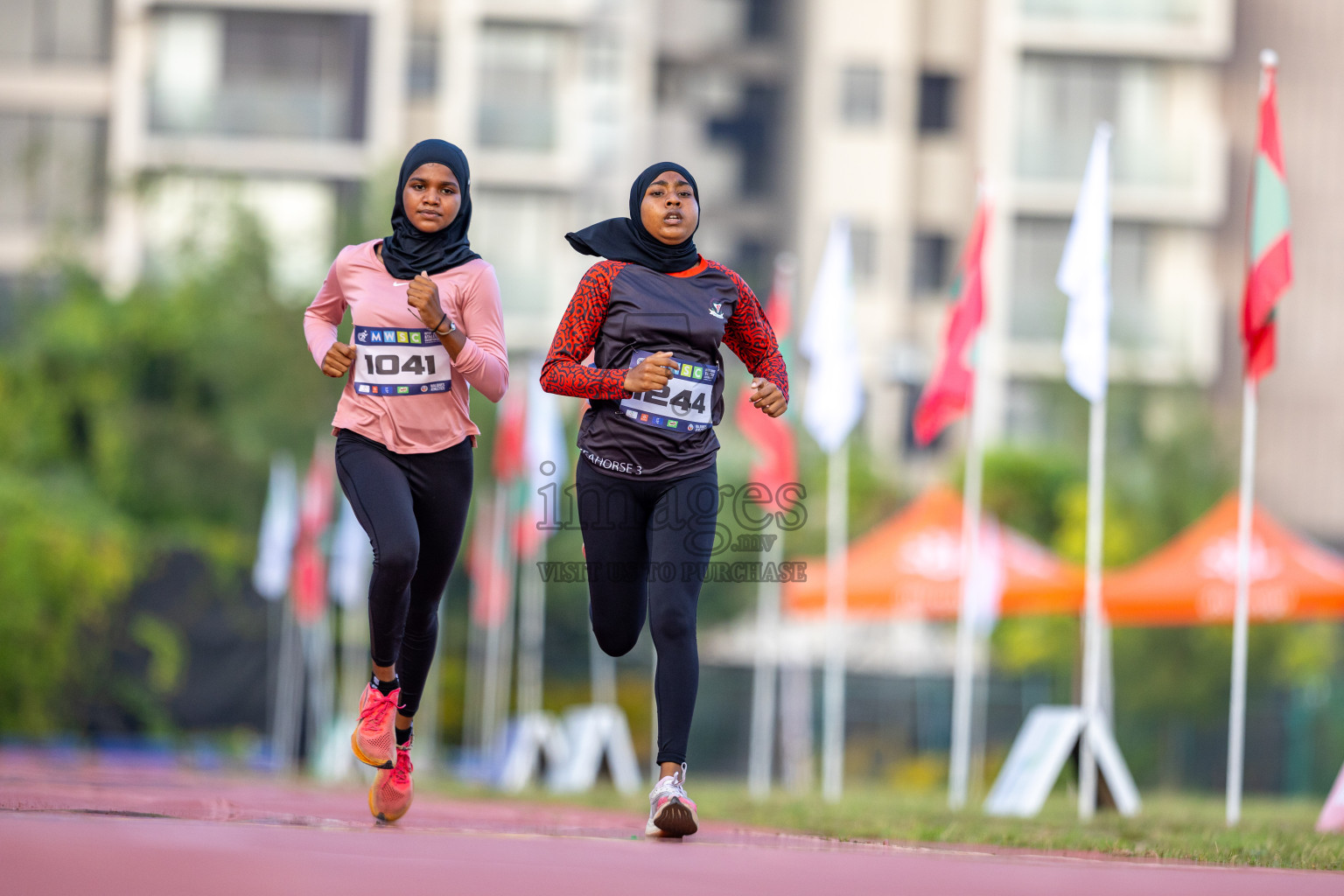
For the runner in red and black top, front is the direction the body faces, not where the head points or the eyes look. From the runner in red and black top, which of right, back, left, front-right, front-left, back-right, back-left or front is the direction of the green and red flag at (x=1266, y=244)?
back-left

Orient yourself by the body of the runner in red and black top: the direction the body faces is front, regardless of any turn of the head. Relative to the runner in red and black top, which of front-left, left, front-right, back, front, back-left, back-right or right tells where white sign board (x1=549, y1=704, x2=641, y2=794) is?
back

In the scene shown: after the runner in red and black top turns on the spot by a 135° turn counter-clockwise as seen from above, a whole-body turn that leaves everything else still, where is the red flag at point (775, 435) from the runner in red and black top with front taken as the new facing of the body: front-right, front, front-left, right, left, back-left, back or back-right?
front-left

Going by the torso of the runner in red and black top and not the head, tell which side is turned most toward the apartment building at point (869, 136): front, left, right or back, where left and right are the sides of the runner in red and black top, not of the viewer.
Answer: back

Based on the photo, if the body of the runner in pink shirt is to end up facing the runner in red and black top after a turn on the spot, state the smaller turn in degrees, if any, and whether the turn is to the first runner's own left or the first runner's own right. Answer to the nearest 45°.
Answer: approximately 90° to the first runner's own left

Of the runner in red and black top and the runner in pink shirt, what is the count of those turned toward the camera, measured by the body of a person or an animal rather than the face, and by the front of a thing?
2

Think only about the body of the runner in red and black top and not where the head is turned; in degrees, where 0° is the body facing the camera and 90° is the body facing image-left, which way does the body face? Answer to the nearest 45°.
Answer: approximately 0°

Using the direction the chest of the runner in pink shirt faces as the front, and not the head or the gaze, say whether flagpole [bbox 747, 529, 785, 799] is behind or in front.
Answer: behind

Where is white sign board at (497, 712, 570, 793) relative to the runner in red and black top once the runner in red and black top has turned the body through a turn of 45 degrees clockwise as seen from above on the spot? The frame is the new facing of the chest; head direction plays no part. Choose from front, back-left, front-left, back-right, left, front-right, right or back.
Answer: back-right

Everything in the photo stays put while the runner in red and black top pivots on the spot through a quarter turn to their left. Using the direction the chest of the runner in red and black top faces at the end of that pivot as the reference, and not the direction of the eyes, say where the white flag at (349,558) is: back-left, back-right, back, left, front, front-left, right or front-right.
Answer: left

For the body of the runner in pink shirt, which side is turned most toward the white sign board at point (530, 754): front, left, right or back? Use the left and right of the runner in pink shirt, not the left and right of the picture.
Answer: back

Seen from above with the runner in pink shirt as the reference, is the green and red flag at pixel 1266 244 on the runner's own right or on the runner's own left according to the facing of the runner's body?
on the runner's own left

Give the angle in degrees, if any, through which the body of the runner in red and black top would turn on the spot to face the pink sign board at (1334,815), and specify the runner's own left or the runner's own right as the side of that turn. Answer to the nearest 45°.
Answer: approximately 135° to the runner's own left

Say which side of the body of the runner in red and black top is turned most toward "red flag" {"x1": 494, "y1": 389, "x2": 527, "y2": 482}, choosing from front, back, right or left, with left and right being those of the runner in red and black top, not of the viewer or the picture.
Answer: back
